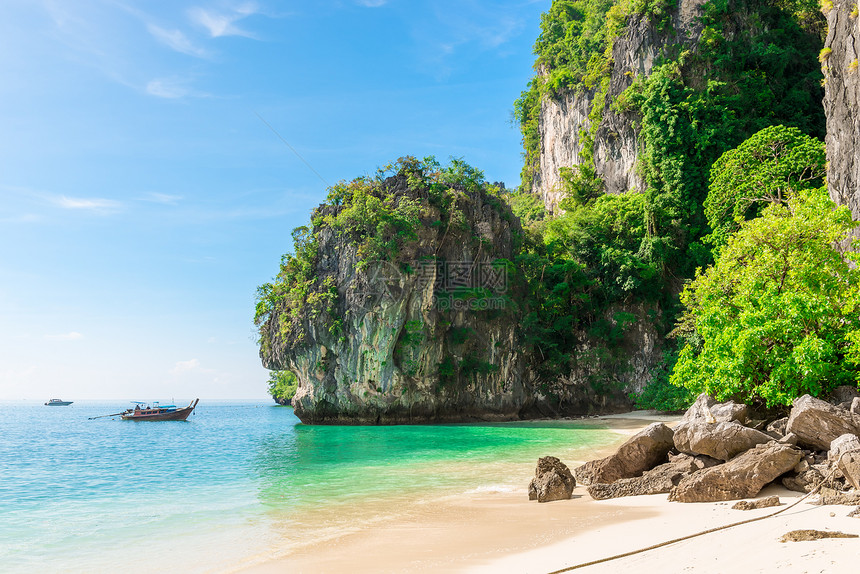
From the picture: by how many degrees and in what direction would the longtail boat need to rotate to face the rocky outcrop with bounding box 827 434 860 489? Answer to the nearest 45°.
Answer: approximately 90° to its right

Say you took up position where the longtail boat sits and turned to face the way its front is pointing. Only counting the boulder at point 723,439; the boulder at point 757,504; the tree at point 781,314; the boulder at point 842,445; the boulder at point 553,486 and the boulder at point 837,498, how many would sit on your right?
6

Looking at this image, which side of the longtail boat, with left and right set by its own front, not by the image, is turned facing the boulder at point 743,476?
right

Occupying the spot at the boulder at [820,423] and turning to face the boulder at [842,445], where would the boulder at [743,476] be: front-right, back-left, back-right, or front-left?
front-right

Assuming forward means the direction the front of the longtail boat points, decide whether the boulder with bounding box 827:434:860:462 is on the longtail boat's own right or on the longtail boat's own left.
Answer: on the longtail boat's own right

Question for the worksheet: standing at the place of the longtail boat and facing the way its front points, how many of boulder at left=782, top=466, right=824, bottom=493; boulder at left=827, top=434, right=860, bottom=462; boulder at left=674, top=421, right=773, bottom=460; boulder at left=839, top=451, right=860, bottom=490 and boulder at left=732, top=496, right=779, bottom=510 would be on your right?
5

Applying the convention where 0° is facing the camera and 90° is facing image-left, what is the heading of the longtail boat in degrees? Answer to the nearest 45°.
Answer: approximately 270°

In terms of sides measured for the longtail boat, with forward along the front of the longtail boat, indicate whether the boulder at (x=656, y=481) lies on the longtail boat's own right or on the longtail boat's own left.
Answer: on the longtail boat's own right

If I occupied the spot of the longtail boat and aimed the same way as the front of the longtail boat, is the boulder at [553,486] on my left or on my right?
on my right

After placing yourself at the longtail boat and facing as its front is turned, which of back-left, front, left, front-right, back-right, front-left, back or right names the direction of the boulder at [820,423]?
right

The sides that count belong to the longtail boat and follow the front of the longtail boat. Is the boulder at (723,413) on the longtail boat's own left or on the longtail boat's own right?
on the longtail boat's own right

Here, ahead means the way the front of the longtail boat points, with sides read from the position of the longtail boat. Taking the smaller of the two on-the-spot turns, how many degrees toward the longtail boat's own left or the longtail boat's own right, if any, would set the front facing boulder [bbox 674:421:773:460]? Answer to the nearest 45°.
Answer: approximately 90° to the longtail boat's own right

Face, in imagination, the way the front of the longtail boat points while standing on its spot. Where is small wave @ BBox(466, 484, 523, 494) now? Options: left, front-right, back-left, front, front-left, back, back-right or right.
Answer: right

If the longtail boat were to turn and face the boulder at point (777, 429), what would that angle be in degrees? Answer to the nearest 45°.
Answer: approximately 90° to its right
